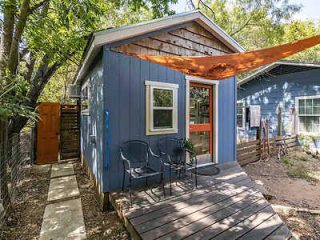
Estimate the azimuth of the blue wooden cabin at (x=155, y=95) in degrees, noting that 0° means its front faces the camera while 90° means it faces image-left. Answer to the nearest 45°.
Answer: approximately 315°

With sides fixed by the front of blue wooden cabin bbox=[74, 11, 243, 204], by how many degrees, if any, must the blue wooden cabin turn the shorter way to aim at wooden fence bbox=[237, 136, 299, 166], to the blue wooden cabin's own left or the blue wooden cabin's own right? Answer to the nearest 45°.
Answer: approximately 90° to the blue wooden cabin's own left

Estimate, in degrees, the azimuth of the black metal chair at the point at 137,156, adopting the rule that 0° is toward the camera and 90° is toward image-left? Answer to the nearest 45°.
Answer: approximately 315°

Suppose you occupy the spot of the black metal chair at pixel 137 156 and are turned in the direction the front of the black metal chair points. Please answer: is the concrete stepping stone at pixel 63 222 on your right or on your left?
on your right

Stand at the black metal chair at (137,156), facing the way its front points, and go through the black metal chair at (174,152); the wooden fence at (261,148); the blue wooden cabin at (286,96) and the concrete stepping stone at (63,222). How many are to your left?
3

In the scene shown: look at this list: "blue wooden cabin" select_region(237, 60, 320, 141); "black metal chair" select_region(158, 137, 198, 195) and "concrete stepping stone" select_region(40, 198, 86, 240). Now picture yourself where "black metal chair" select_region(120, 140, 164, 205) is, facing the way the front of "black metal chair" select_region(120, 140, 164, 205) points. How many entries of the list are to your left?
2
